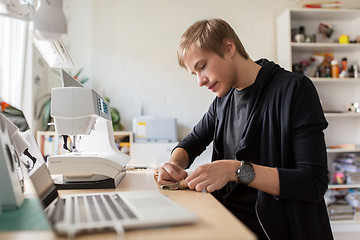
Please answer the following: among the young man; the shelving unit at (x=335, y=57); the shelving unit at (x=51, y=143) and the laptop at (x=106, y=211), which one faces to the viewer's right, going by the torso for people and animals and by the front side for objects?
the laptop

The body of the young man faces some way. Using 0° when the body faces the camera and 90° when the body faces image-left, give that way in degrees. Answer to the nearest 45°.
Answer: approximately 45°

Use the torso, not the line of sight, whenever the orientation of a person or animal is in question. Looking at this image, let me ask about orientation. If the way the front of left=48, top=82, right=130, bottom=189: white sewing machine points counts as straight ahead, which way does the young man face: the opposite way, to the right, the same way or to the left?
the opposite way

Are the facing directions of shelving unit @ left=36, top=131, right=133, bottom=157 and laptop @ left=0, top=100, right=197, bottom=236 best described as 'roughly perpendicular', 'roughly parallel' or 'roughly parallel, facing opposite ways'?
roughly perpendicular

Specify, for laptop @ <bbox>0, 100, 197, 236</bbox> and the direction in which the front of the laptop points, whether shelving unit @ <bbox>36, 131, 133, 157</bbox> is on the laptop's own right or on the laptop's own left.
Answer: on the laptop's own left

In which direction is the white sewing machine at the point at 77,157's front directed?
to the viewer's right

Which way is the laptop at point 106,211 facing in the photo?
to the viewer's right

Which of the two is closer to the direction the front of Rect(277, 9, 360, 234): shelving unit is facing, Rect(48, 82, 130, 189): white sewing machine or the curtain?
the white sewing machine

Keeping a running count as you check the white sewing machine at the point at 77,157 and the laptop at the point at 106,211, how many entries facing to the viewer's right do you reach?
2

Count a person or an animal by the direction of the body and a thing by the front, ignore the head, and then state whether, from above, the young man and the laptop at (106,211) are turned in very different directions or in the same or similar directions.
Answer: very different directions
